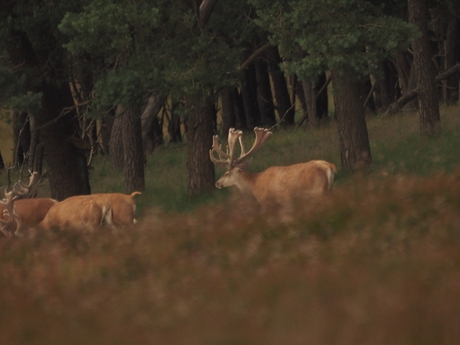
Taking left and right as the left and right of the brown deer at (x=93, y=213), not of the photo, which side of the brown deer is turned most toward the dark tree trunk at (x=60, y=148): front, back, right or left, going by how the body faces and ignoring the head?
right

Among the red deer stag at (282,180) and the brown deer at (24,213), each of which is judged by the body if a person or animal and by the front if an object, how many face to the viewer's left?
2

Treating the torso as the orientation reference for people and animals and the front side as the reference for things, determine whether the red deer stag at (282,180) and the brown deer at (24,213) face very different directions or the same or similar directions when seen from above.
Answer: same or similar directions

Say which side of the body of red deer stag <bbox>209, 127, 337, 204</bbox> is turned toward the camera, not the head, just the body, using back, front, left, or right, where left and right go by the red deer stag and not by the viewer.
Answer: left

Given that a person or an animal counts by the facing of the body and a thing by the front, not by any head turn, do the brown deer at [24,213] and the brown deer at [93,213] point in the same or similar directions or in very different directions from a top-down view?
same or similar directions

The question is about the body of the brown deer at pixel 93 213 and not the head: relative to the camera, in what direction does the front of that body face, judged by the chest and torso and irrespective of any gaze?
to the viewer's left

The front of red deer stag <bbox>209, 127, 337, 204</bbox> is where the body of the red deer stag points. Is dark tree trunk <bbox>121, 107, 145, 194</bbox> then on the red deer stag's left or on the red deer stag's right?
on the red deer stag's right

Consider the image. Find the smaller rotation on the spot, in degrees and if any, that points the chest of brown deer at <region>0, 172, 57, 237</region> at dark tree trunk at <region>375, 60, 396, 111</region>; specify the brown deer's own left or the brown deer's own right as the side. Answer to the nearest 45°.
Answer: approximately 135° to the brown deer's own right

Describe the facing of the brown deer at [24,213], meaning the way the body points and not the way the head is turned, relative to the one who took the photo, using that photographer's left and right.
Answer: facing to the left of the viewer

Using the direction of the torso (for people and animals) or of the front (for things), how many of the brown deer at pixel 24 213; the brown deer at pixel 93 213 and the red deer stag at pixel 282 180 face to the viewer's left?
3

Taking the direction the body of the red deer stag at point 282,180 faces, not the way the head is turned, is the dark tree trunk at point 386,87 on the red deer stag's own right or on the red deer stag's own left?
on the red deer stag's own right

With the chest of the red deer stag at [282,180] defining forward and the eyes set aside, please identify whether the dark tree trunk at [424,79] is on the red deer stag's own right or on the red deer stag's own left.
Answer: on the red deer stag's own right

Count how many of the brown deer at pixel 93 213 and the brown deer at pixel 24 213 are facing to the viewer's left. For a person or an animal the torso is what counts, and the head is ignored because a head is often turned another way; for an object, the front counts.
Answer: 2
